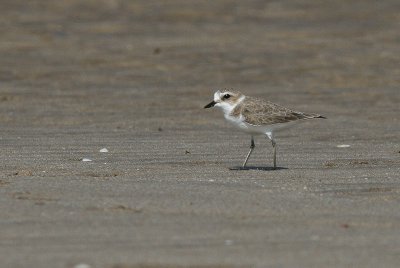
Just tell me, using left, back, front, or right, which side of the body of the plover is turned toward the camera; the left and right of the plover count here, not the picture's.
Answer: left

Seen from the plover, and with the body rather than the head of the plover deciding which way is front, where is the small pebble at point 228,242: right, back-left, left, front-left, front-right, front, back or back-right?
left
